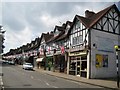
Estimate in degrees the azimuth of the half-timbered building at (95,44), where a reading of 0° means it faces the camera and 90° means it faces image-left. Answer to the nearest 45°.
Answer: approximately 45°
